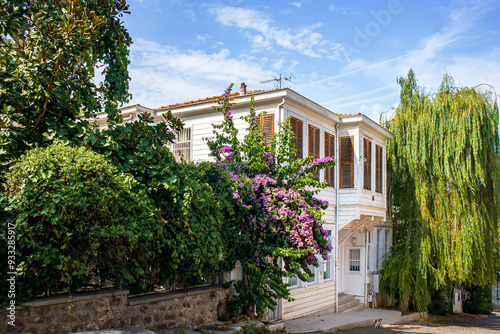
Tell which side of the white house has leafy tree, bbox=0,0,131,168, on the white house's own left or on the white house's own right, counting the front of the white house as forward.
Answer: on the white house's own right

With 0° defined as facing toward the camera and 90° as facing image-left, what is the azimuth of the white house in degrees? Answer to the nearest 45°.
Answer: approximately 315°

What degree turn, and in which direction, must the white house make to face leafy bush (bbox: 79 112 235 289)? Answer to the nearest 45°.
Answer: approximately 90° to its right

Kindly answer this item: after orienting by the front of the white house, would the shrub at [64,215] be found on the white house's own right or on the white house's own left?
on the white house's own right
